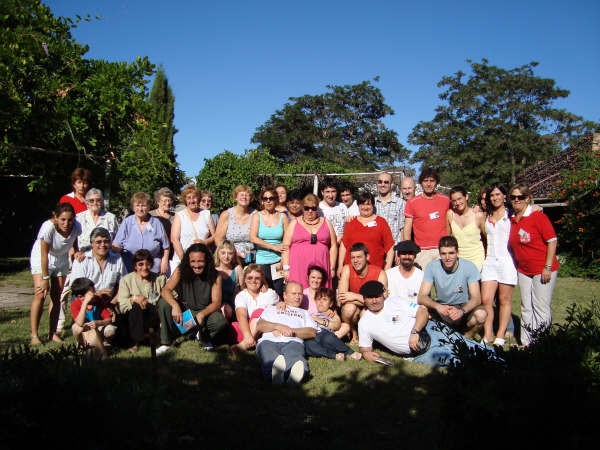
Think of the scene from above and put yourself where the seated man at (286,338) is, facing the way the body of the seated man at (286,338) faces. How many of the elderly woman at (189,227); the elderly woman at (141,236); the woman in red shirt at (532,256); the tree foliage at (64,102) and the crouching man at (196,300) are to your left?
1

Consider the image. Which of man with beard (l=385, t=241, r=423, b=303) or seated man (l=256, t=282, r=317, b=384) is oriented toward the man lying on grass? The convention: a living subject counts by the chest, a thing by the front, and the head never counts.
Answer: the man with beard

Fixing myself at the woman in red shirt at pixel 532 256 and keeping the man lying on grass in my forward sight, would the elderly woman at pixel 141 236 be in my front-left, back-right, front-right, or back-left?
front-right

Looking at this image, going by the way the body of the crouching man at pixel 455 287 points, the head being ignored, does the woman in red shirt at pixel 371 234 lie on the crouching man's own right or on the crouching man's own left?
on the crouching man's own right

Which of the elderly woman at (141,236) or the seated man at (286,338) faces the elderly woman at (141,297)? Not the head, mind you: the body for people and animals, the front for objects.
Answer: the elderly woman at (141,236)

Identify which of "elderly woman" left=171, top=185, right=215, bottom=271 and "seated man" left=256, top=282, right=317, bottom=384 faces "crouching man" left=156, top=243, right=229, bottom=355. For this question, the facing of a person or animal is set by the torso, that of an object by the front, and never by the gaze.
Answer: the elderly woman

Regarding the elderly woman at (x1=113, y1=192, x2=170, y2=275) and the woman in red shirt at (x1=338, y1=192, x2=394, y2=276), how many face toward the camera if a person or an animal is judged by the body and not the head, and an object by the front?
2

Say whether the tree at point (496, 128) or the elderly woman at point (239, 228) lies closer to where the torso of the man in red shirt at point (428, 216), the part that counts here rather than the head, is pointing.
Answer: the elderly woman

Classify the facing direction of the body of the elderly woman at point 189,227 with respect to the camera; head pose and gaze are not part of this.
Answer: toward the camera

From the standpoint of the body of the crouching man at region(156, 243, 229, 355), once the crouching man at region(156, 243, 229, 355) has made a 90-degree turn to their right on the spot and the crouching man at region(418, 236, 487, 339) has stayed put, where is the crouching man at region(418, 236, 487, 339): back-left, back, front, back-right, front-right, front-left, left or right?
back

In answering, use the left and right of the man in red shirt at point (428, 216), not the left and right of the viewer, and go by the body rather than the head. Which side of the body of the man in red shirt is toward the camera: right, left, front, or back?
front

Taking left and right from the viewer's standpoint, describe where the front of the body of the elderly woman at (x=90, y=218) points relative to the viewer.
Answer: facing the viewer

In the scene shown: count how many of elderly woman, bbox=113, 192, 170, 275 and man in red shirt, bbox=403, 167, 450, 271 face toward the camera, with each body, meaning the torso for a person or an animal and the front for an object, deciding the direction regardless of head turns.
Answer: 2

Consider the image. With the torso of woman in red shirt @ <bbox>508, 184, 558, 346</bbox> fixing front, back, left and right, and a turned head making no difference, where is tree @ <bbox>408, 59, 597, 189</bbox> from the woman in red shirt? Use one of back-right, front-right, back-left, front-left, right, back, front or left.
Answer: back-right
